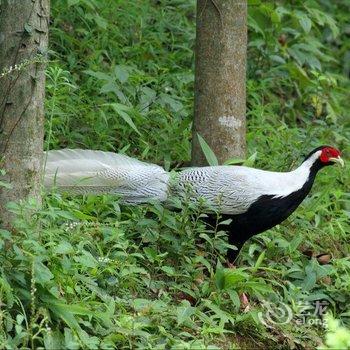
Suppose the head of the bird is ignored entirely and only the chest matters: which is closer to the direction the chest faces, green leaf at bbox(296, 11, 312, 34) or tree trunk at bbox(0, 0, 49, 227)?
the green leaf

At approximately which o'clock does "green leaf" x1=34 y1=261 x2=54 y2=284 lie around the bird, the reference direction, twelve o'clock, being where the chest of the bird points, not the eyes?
The green leaf is roughly at 4 o'clock from the bird.

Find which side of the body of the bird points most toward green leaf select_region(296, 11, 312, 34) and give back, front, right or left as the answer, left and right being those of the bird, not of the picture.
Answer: left

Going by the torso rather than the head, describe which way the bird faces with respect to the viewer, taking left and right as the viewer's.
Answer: facing to the right of the viewer

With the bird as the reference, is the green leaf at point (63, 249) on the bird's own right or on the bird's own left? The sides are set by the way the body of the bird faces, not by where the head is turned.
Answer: on the bird's own right

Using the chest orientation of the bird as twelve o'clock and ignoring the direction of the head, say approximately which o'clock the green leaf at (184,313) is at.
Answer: The green leaf is roughly at 3 o'clock from the bird.

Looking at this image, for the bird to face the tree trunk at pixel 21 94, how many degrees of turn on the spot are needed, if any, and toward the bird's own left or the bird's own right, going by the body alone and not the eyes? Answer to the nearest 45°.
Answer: approximately 135° to the bird's own right

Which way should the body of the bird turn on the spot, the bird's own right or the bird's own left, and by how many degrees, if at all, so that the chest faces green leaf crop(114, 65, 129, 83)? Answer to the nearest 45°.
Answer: approximately 135° to the bird's own left

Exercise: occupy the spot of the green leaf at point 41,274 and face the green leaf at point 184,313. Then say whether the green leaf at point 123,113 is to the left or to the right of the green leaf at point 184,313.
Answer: left
